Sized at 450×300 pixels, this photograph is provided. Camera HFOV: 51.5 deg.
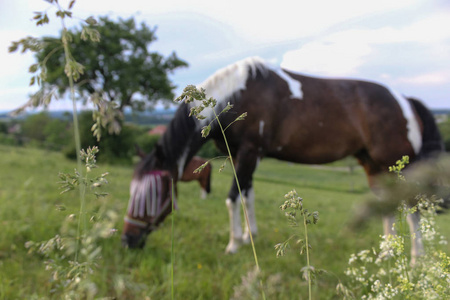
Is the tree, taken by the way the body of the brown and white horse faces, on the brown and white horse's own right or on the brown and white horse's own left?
on the brown and white horse's own right

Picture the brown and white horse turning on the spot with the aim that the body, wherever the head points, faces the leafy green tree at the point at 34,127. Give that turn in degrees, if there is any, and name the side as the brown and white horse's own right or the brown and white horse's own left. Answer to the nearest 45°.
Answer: approximately 45° to the brown and white horse's own right

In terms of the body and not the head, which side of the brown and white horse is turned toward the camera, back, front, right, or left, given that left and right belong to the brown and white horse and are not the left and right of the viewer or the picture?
left
